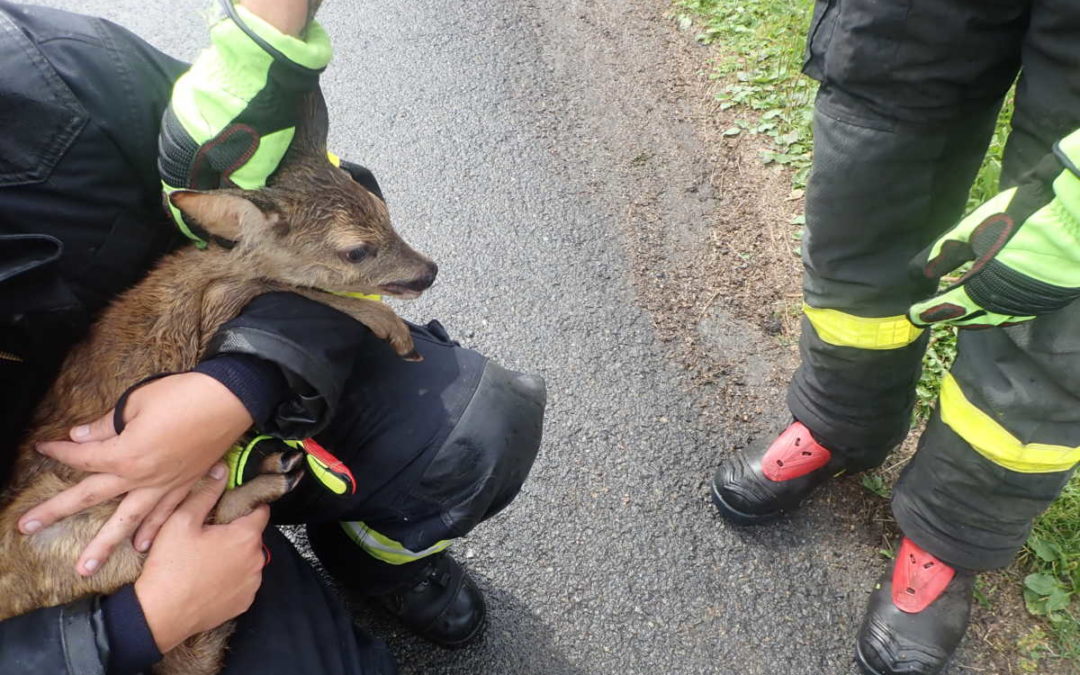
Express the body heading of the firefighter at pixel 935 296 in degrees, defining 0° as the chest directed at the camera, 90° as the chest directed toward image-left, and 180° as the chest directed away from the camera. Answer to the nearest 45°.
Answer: approximately 45°

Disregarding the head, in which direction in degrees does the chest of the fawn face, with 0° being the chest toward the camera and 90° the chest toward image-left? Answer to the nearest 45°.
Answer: approximately 270°

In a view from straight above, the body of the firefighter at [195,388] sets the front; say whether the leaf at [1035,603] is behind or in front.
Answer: in front

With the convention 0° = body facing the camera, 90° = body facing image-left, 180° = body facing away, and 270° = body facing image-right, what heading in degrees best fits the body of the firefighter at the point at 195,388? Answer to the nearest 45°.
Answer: approximately 315°

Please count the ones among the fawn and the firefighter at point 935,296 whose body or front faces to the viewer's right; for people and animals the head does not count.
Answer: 1

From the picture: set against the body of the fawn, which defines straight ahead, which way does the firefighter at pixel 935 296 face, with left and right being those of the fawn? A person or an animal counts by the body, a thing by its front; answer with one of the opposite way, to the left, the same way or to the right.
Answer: the opposite way

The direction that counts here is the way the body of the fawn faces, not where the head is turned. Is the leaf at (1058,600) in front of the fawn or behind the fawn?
in front
